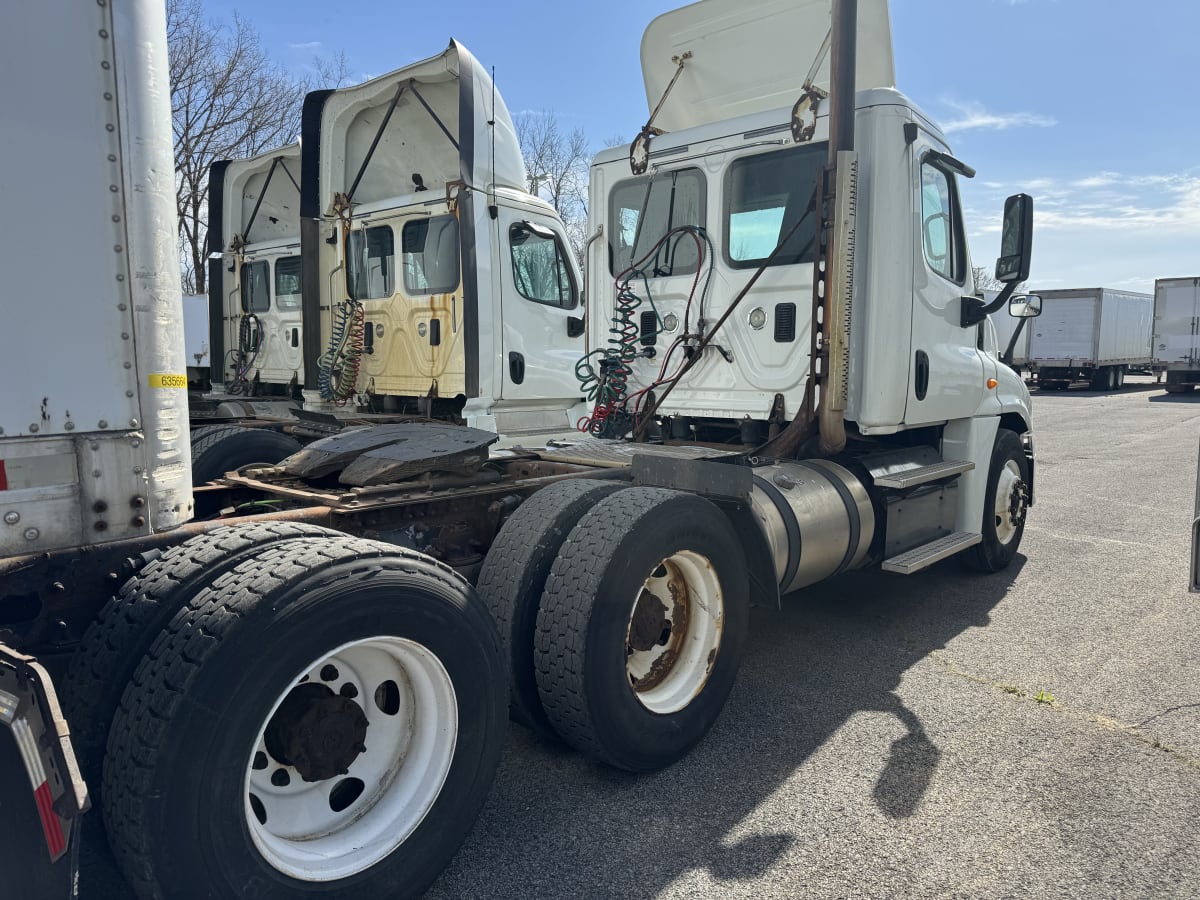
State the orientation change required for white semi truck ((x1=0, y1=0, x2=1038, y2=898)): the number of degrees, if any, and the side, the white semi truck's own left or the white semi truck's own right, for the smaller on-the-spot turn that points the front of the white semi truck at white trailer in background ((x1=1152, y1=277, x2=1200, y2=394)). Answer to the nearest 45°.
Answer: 0° — it already faces it

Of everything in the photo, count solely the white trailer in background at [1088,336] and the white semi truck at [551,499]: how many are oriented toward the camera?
0

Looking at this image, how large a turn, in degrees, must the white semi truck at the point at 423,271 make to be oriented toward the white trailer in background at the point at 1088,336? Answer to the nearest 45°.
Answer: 0° — it already faces it

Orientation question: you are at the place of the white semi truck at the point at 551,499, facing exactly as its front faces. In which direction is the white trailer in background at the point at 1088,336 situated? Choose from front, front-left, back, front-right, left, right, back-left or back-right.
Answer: front

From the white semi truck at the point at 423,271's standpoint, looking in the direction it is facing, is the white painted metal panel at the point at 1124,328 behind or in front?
in front

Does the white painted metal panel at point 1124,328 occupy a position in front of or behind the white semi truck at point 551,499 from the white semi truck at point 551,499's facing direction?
in front

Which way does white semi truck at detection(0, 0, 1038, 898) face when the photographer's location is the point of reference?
facing away from the viewer and to the right of the viewer

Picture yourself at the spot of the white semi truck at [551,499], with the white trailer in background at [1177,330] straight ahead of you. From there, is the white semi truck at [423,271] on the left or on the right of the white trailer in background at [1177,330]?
left

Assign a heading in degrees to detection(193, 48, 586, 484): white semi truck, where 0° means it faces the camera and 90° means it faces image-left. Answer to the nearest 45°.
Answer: approximately 225°

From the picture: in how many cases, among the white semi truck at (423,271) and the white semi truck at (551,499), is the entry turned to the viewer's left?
0

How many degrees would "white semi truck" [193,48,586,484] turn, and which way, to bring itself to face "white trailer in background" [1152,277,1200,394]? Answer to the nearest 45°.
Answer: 0° — it already faces it

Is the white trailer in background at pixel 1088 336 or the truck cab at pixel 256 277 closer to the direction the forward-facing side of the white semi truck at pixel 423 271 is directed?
the white trailer in background

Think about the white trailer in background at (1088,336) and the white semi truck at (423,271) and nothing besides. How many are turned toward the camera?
0

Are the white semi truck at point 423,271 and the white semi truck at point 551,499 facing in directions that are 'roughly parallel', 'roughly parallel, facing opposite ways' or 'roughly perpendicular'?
roughly parallel
